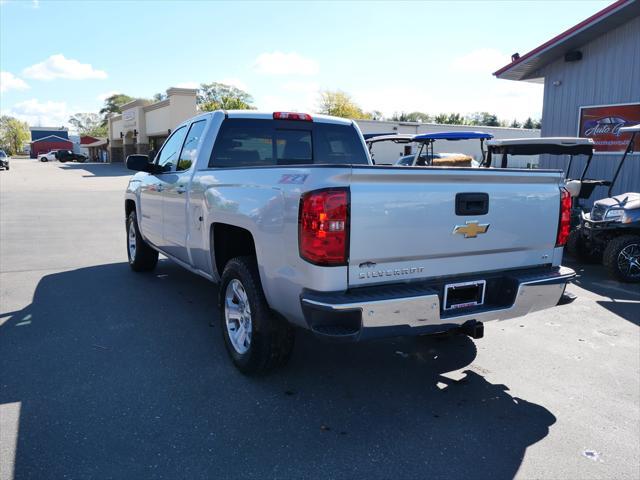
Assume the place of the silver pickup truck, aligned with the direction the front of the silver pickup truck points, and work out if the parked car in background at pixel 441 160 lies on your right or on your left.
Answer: on your right

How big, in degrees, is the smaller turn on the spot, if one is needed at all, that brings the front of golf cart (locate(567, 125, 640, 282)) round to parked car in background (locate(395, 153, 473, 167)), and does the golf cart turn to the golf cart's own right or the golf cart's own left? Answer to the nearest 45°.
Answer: approximately 90° to the golf cart's own right

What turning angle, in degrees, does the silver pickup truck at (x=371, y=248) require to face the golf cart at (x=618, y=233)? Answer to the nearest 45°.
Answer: approximately 90° to its right

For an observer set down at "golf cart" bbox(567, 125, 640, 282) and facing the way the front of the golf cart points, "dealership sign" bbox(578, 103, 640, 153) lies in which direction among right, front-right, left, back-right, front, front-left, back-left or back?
back-right

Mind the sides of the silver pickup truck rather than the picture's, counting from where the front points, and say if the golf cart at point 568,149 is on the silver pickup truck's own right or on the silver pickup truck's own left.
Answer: on the silver pickup truck's own right

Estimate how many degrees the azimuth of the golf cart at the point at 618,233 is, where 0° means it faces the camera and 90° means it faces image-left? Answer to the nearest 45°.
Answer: approximately 45°

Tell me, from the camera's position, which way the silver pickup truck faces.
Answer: facing away from the viewer and to the left of the viewer
